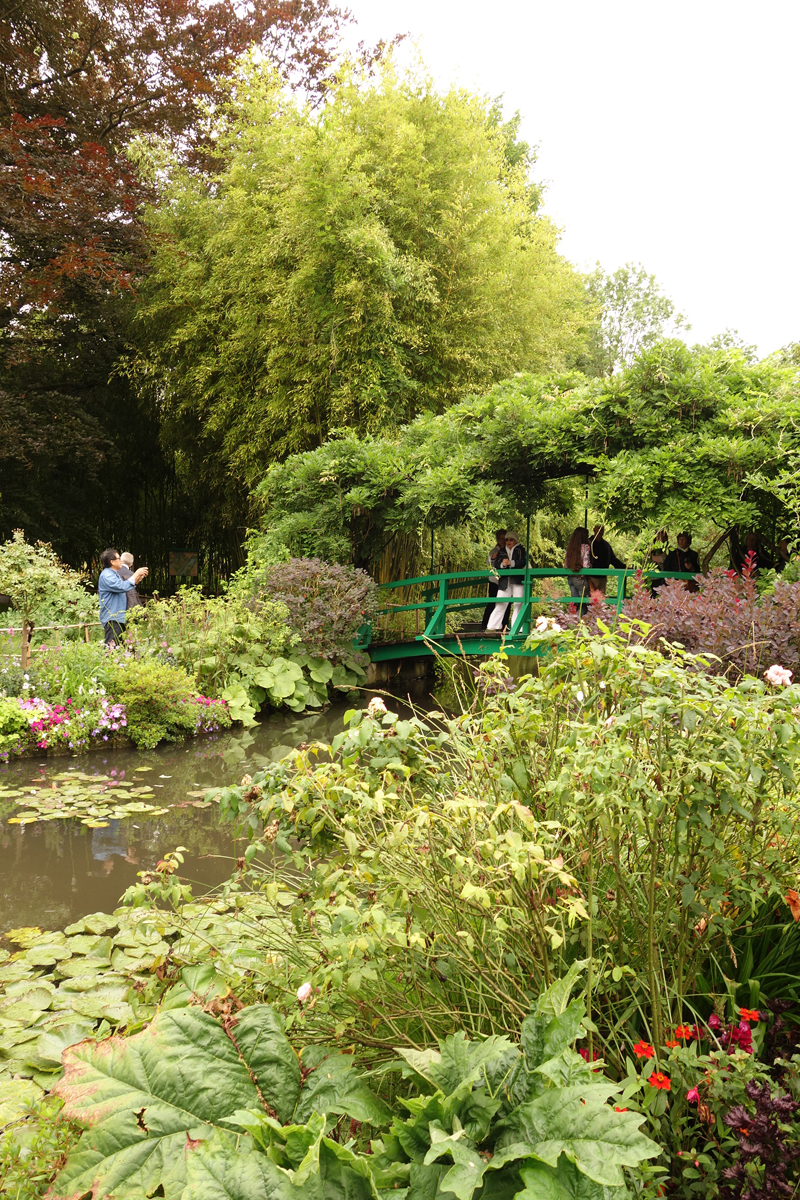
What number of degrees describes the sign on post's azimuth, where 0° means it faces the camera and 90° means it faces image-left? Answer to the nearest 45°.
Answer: approximately 0°

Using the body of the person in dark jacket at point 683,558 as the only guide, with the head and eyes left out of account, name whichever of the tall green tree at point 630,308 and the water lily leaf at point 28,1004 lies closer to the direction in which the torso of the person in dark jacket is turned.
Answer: the water lily leaf

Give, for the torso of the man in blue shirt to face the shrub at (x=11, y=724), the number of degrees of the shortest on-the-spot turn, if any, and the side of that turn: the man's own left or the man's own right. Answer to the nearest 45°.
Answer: approximately 90° to the man's own right

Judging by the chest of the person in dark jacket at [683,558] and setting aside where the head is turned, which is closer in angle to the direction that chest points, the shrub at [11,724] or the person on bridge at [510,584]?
the shrub

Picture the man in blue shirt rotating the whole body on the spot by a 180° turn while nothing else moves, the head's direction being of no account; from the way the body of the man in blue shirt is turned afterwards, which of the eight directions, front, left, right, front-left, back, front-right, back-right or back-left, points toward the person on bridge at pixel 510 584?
back

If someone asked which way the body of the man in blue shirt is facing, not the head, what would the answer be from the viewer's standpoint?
to the viewer's right

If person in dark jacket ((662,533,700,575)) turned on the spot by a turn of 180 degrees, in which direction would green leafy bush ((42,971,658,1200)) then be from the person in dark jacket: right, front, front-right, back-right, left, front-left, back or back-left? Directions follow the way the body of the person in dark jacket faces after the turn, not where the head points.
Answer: back

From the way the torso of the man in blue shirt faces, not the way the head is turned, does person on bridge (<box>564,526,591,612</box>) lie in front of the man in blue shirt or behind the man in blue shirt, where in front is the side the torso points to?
in front

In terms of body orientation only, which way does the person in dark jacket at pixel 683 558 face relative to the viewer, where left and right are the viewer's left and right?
facing the viewer

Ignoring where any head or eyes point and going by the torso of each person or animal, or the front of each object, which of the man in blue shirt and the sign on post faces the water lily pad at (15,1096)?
the sign on post

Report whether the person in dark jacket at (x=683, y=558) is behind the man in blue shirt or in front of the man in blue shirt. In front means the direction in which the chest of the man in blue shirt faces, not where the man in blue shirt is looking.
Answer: in front

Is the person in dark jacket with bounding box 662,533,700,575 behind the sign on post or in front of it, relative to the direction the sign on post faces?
in front

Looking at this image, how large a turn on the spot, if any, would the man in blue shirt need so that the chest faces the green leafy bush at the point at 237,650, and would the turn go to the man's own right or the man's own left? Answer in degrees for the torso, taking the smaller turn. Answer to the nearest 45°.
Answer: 0° — they already face it
